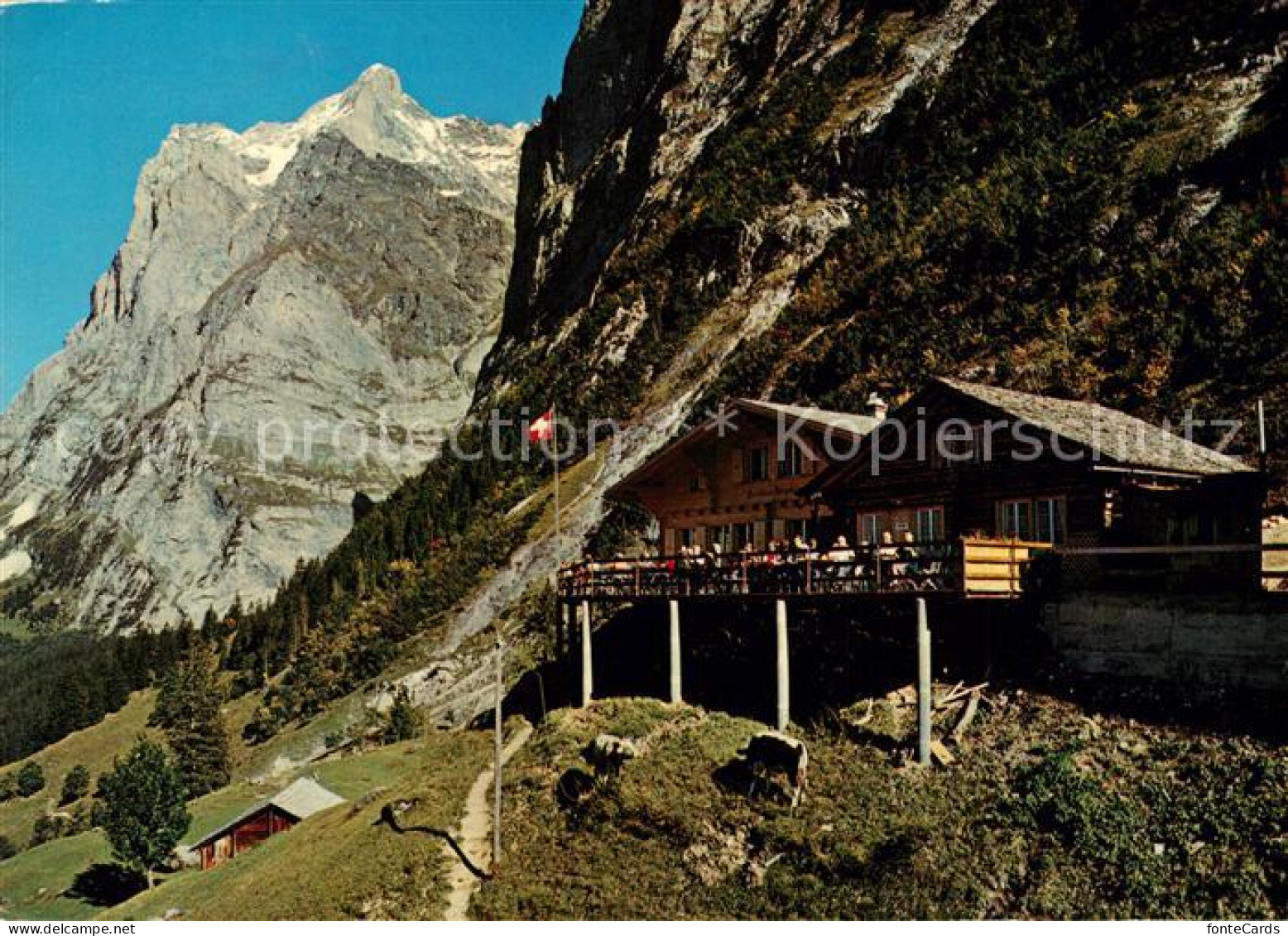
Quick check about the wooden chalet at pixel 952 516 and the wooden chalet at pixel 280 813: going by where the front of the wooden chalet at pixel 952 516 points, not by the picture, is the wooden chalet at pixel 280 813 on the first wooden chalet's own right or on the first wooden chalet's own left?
on the first wooden chalet's own right

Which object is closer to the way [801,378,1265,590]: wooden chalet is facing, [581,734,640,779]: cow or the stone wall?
the cow

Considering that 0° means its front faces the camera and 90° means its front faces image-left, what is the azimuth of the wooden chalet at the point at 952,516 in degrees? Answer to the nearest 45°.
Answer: approximately 45°

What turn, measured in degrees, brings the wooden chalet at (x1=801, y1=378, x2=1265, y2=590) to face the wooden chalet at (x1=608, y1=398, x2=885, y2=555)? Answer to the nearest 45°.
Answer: approximately 90° to its right

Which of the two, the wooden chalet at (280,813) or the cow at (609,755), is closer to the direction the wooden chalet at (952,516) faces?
the cow

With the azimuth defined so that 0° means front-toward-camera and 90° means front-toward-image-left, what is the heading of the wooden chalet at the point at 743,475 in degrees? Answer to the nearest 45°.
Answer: approximately 45°

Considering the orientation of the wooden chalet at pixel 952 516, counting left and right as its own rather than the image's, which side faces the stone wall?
left

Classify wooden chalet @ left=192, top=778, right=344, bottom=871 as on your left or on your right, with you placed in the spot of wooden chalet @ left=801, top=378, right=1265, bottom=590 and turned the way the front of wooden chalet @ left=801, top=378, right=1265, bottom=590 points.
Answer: on your right

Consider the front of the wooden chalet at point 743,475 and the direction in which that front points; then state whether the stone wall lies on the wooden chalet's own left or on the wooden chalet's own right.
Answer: on the wooden chalet's own left
